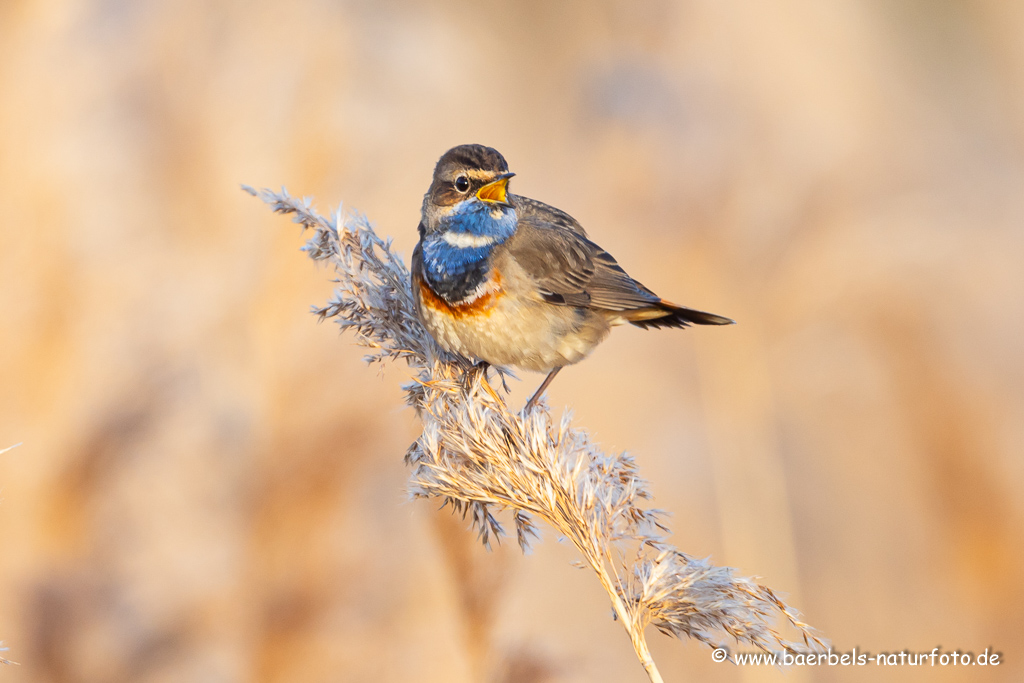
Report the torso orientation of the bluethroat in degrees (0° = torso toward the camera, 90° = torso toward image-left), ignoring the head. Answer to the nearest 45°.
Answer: approximately 45°
